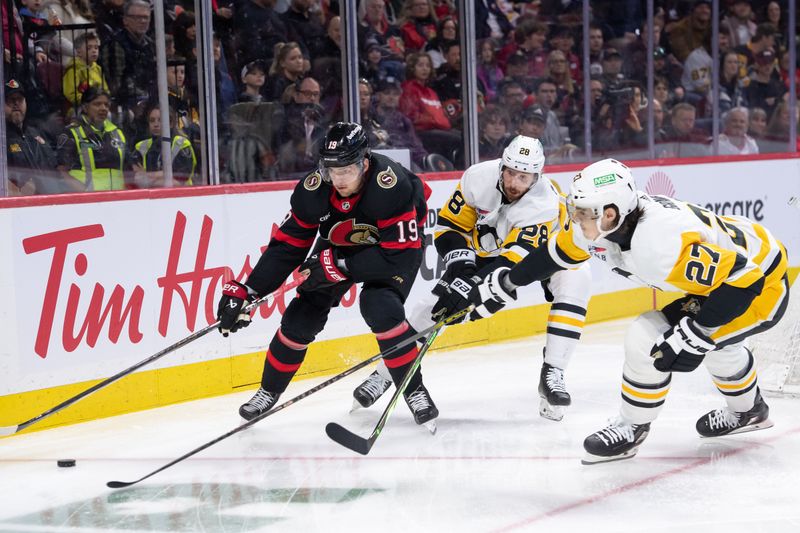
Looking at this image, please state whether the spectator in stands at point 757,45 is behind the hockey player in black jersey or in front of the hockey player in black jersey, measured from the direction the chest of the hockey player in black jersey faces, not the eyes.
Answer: behind

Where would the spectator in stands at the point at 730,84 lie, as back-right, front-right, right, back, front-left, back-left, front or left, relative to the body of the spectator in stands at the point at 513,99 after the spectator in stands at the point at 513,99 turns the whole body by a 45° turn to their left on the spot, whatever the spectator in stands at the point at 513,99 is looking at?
left

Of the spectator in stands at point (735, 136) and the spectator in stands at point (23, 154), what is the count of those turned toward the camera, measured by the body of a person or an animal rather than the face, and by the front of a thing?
2

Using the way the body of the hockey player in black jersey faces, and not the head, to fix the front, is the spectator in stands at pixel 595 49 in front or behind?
behind
